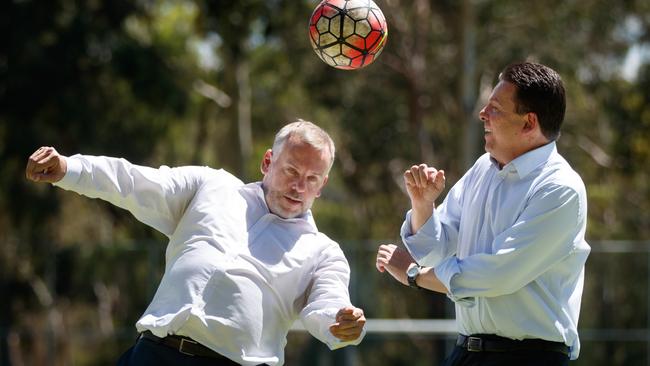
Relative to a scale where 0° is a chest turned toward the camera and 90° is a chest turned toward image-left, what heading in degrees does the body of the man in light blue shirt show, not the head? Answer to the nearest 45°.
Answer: approximately 45°

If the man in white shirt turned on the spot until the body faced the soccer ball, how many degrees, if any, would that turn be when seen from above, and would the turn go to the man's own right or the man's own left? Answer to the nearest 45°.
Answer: approximately 135° to the man's own left

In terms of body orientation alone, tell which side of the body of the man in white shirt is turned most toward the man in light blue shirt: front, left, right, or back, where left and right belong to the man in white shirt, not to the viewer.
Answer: left

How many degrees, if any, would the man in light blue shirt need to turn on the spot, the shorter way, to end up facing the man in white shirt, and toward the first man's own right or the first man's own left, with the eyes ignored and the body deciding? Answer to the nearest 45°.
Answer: approximately 45° to the first man's own right

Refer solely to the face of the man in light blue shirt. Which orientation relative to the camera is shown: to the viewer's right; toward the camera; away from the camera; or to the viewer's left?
to the viewer's left

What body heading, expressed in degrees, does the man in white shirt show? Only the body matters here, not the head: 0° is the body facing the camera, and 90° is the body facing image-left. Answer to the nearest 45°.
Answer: approximately 0°
